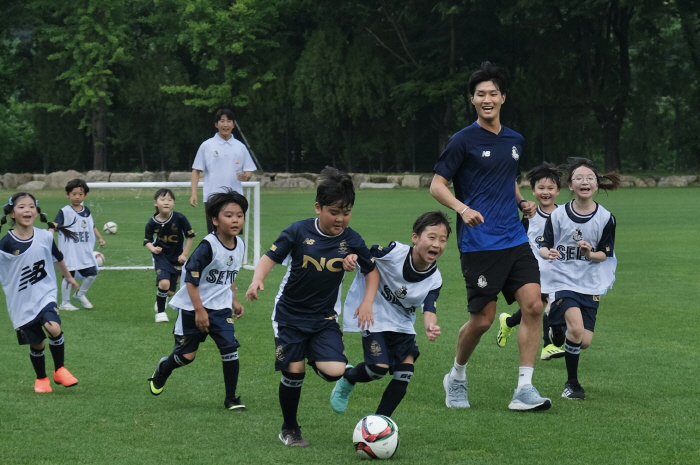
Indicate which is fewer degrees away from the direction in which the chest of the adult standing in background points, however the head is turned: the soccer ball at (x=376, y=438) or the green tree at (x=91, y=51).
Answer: the soccer ball

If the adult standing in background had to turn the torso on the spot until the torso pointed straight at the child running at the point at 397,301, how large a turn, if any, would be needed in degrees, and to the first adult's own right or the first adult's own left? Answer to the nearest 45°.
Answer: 0° — they already face them

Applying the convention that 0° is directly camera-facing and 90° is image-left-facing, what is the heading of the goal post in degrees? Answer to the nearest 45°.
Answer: approximately 0°

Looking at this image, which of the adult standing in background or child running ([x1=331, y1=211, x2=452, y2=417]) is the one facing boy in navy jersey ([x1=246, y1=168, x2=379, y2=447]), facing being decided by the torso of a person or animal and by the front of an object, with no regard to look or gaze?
the adult standing in background

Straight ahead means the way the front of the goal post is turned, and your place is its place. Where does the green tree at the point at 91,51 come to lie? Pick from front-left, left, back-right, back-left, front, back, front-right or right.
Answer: back

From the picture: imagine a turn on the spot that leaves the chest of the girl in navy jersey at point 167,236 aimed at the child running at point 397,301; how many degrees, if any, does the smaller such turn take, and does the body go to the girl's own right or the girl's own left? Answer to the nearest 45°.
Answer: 0° — they already face them

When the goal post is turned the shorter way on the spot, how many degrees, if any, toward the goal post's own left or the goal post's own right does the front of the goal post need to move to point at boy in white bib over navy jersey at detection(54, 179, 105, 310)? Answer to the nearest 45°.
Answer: approximately 45° to the goal post's own right

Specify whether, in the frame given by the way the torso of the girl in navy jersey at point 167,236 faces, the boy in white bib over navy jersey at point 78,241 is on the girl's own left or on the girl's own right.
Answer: on the girl's own right

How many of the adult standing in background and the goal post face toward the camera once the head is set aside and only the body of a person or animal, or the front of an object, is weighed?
2

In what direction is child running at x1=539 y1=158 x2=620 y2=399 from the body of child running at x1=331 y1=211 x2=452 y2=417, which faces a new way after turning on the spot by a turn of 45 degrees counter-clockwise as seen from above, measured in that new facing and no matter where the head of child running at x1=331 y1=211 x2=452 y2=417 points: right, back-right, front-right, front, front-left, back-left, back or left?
front-left
